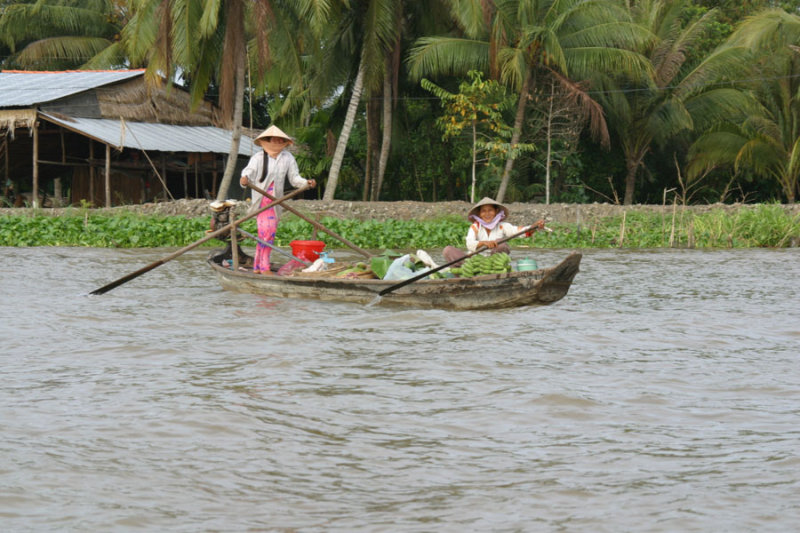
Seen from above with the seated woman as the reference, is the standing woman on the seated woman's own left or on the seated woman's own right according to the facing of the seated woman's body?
on the seated woman's own right

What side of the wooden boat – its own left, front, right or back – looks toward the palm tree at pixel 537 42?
left

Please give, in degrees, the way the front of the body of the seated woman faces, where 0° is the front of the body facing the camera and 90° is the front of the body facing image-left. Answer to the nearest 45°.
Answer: approximately 0°

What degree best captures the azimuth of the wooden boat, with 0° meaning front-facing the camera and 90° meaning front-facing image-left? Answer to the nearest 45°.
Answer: approximately 270°

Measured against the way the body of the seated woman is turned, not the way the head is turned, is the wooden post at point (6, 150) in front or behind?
behind

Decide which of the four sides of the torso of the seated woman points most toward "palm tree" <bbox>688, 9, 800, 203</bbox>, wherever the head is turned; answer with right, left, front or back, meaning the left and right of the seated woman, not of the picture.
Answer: back

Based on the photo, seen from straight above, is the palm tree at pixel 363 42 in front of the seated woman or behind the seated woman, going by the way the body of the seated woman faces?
behind

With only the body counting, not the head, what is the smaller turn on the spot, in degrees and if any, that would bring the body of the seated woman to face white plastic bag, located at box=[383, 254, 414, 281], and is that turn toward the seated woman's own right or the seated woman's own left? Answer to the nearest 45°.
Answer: approximately 90° to the seated woman's own right

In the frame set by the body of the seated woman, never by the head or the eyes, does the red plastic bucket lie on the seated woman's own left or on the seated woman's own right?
on the seated woman's own right
